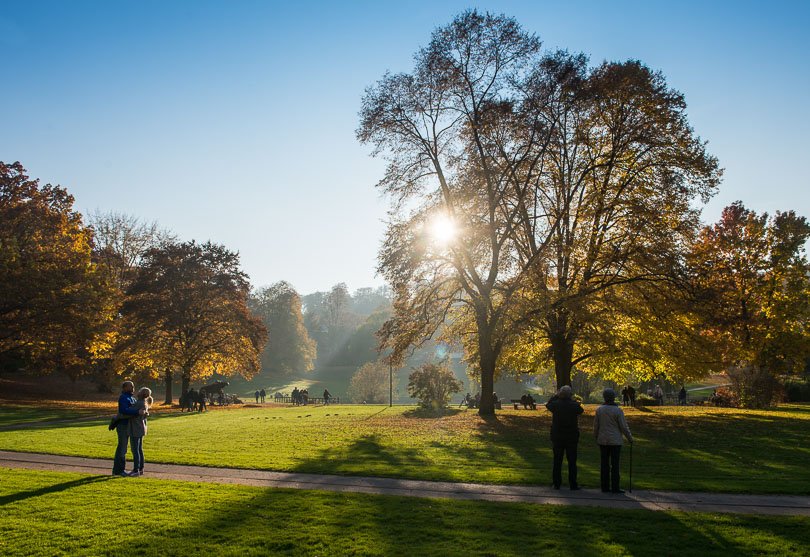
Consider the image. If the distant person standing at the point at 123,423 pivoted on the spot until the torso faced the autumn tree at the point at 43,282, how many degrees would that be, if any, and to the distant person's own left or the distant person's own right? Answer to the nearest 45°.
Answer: approximately 90° to the distant person's own left

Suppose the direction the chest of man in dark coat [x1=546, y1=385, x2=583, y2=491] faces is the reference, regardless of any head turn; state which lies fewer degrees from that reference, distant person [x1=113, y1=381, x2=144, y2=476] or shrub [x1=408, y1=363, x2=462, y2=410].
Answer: the shrub

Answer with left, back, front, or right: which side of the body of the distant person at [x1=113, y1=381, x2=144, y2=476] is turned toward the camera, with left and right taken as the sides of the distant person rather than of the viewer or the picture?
right

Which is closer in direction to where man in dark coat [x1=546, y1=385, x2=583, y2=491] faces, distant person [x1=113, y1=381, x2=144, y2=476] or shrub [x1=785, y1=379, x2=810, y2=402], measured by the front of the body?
the shrub

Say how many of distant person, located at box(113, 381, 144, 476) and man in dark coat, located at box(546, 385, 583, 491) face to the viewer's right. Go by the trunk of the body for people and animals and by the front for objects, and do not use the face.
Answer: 1

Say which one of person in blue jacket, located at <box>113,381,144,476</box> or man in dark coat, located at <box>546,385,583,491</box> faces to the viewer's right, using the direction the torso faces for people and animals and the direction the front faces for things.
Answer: the person in blue jacket

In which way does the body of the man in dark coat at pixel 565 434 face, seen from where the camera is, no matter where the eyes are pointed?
away from the camera

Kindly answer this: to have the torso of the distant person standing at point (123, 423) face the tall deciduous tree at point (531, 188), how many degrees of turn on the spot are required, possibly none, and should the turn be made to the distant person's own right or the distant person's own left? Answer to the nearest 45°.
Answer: approximately 45° to the distant person's own left

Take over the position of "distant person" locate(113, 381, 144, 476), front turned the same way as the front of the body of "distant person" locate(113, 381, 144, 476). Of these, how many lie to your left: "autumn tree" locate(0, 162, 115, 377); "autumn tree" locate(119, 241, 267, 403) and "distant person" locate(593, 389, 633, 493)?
2

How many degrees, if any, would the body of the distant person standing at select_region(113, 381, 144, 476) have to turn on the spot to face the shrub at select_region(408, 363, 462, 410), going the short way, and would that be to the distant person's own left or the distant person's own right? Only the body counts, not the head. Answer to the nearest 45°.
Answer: approximately 45° to the distant person's own left
